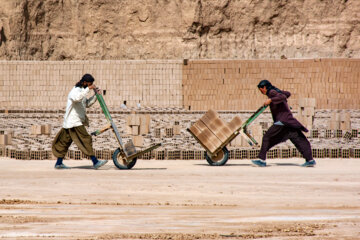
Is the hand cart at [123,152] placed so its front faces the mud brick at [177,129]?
no

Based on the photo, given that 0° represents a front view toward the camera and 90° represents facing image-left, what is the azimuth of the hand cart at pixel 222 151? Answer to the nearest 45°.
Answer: approximately 90°

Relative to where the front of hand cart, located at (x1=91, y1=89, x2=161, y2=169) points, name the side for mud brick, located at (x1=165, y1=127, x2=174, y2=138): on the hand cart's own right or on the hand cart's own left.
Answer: on the hand cart's own left

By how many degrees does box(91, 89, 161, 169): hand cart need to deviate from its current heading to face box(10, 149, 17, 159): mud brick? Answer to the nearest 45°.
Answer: approximately 135° to its left

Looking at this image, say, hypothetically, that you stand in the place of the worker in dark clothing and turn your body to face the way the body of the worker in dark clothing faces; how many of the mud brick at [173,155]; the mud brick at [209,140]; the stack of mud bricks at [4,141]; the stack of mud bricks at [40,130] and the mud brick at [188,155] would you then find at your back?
0

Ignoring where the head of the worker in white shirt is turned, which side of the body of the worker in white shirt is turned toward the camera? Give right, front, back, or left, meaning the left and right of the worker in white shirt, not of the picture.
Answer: right

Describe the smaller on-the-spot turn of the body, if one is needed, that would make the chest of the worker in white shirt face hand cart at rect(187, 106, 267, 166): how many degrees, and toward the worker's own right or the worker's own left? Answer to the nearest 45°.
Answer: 0° — they already face it

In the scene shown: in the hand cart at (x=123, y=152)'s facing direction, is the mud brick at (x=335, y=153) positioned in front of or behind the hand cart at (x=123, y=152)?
in front

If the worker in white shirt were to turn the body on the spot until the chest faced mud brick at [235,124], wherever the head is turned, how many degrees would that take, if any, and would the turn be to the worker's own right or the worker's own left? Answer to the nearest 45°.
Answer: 0° — they already face it

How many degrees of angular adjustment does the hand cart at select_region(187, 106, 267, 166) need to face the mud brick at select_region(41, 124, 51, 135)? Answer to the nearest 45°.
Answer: approximately 45° to its right

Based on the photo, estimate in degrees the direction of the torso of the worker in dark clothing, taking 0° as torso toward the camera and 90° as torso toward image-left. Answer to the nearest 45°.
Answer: approximately 90°

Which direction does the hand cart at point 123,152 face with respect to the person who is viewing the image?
facing to the right of the viewer

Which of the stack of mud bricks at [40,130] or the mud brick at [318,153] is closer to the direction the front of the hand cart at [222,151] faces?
the stack of mud bricks

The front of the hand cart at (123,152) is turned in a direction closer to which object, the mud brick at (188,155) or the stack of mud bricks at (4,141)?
the mud brick

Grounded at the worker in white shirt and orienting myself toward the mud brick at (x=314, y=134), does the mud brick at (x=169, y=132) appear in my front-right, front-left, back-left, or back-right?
front-left
